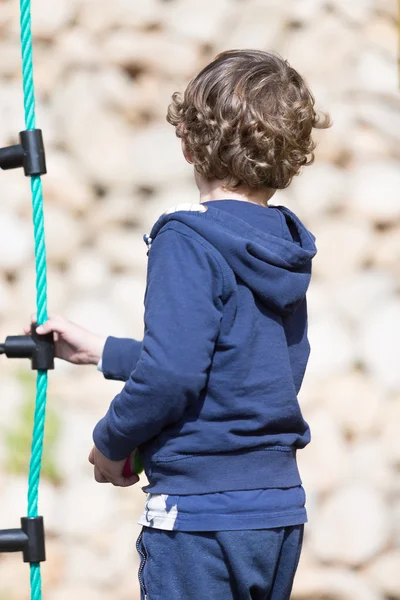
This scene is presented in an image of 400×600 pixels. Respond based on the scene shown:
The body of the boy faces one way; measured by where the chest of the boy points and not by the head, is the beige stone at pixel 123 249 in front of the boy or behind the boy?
in front

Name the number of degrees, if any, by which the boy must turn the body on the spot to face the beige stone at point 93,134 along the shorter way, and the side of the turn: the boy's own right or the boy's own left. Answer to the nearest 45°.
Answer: approximately 45° to the boy's own right

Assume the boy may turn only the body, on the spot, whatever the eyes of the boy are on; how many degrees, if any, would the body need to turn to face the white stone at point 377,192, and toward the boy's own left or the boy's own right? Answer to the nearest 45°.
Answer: approximately 45° to the boy's own right

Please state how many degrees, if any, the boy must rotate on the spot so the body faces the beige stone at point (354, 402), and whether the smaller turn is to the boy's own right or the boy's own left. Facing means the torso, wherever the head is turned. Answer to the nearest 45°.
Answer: approximately 45° to the boy's own right

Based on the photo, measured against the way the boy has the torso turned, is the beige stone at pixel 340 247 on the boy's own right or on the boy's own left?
on the boy's own right

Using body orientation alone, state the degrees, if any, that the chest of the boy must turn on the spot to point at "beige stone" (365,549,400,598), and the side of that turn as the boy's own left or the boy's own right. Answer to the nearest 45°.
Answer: approximately 45° to the boy's own right

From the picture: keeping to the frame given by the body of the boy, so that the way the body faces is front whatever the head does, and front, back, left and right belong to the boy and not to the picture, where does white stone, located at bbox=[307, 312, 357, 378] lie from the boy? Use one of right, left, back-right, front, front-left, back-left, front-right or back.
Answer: front-right

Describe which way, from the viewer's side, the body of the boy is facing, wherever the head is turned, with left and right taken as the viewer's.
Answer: facing away from the viewer and to the left of the viewer

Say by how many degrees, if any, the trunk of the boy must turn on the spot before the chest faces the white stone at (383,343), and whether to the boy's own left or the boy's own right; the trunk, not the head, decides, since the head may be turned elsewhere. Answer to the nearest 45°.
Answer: approximately 45° to the boy's own right

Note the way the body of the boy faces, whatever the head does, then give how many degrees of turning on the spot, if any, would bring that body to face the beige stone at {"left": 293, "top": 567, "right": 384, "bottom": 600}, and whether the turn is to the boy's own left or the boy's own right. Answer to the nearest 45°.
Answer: approximately 45° to the boy's own right

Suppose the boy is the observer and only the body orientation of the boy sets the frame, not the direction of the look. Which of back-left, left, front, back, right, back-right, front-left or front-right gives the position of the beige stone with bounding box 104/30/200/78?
front-right
